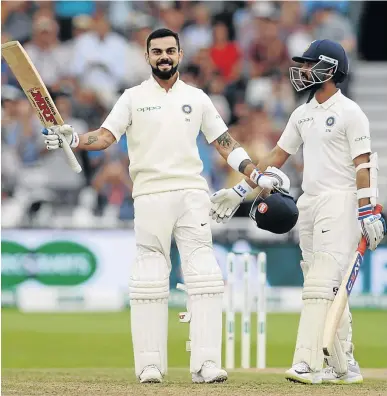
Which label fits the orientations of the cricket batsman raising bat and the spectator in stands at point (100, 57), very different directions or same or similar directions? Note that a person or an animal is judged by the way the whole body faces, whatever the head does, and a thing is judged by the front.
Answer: same or similar directions

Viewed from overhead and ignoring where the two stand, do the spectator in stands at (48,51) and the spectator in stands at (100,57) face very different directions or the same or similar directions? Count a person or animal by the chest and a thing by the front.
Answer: same or similar directions

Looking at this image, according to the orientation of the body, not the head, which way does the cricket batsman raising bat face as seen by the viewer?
toward the camera

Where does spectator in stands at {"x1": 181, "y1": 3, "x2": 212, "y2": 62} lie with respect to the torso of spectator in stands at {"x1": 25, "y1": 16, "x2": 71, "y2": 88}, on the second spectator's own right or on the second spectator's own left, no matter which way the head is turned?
on the second spectator's own left

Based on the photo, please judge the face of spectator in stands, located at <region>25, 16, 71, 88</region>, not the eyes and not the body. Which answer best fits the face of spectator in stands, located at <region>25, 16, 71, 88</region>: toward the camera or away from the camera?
toward the camera

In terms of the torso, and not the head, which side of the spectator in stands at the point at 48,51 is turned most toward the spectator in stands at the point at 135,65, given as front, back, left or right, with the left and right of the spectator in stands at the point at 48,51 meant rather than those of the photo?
left

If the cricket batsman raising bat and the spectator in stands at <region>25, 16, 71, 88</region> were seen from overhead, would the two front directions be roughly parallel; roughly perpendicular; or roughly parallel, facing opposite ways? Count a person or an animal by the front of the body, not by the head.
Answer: roughly parallel

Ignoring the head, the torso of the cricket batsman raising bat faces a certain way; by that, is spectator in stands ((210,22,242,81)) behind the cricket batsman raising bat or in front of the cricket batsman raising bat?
behind

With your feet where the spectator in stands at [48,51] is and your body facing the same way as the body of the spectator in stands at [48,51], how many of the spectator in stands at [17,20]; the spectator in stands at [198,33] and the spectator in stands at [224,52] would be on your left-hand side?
2

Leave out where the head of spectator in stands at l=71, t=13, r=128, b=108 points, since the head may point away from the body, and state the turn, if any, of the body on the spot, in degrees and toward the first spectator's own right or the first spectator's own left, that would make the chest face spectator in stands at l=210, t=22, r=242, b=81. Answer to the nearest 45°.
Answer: approximately 90° to the first spectator's own left

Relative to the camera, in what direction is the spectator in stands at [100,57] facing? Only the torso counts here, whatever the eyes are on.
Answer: toward the camera

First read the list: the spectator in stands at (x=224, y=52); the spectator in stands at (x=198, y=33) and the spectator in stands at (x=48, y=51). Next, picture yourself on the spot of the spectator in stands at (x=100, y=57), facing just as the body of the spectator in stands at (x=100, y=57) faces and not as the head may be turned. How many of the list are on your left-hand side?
2

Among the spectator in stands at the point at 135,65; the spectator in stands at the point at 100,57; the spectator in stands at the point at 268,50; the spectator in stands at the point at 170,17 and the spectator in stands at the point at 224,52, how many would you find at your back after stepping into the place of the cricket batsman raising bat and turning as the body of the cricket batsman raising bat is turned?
5

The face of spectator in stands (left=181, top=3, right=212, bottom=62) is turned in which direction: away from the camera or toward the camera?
toward the camera

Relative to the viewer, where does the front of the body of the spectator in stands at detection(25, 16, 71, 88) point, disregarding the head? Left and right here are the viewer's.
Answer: facing the viewer

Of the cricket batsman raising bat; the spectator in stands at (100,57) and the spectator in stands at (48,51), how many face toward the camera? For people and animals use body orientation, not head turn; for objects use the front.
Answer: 3
